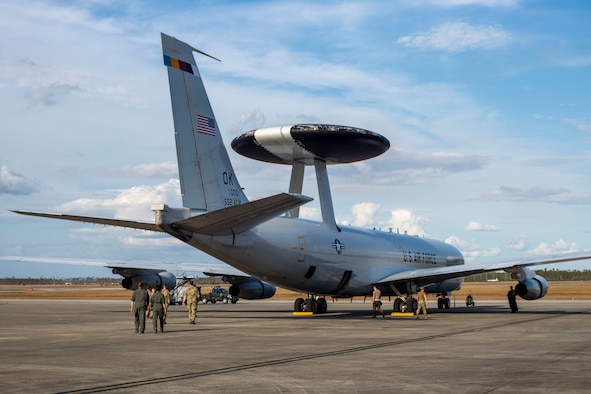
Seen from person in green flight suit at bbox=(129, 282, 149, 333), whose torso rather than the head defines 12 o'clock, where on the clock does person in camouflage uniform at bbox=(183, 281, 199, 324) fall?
person in camouflage uniform at bbox=(183, 281, 199, 324) is roughly at 1 o'clock from person in green flight suit at bbox=(129, 282, 149, 333).

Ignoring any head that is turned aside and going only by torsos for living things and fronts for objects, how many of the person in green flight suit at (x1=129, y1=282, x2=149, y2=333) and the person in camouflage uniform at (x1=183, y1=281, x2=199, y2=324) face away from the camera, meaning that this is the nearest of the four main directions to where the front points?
2

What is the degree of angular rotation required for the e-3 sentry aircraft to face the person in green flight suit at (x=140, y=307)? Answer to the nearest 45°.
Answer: approximately 180°

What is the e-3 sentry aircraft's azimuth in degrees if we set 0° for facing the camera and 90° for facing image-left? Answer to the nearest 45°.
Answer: approximately 225°

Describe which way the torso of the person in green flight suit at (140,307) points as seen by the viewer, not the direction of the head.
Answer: away from the camera

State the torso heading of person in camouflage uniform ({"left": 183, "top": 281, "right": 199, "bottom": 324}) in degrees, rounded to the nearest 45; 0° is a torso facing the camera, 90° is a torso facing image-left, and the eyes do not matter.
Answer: approximately 180°
